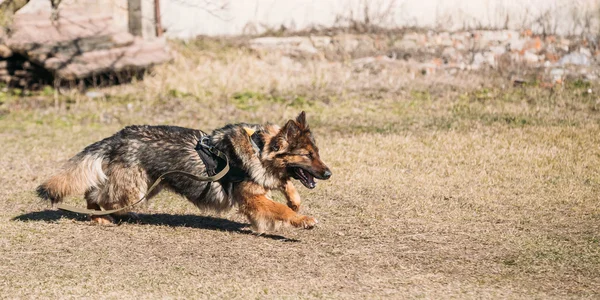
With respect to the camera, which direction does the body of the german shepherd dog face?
to the viewer's right
